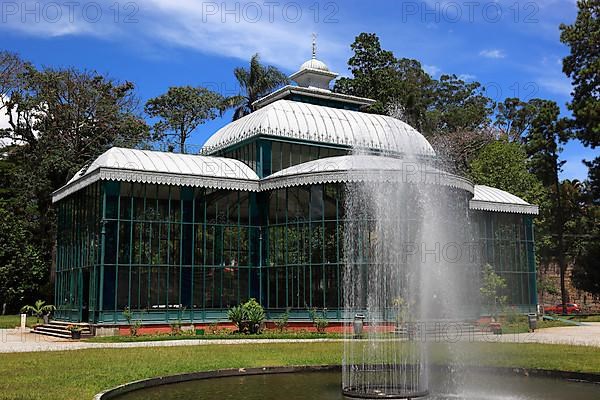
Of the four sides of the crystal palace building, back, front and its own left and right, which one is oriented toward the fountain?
front

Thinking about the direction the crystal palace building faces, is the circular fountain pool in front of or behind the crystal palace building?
in front

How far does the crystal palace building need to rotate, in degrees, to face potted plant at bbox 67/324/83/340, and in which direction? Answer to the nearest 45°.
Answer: approximately 90° to its right

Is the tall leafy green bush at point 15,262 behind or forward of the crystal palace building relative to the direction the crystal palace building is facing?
behind
